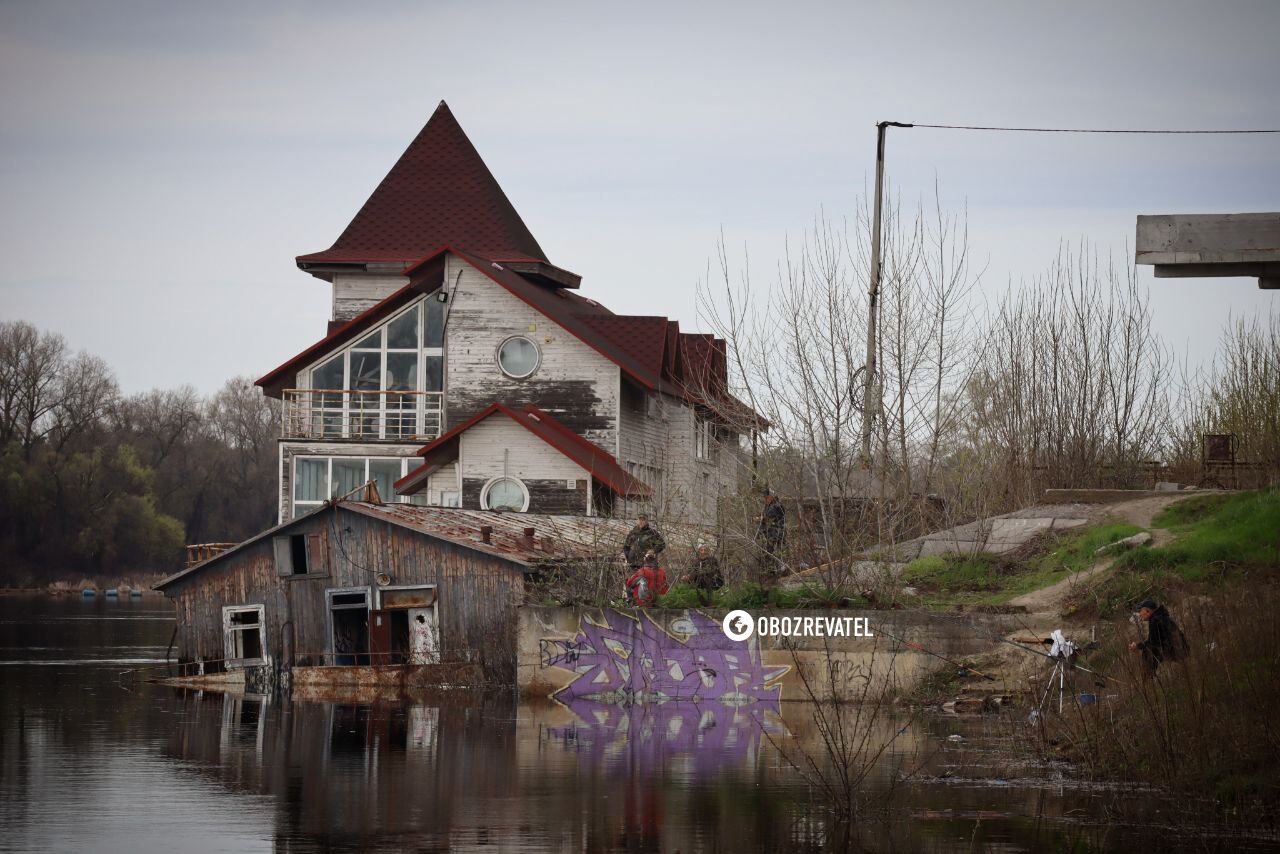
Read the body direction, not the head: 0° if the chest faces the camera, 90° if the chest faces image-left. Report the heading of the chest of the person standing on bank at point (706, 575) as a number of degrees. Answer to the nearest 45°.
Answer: approximately 45°

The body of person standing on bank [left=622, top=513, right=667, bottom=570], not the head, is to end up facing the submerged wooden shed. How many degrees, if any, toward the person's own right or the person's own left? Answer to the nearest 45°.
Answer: approximately 135° to the person's own right

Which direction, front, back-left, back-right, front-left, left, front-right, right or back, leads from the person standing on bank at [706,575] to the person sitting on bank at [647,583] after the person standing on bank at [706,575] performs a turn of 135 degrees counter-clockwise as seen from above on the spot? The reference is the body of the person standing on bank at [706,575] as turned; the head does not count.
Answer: back

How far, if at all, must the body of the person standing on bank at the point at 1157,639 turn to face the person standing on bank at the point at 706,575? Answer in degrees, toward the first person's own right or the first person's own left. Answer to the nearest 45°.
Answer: approximately 45° to the first person's own right

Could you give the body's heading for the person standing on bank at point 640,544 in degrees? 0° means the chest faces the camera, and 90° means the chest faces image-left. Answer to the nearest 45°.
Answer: approximately 0°

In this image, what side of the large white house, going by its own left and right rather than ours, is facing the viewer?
front
